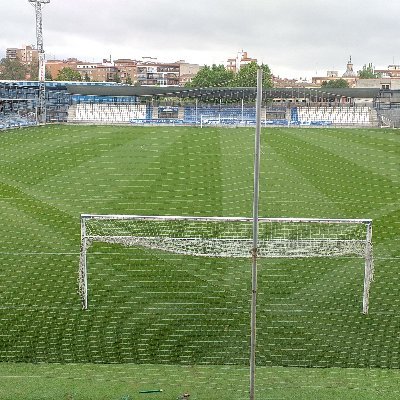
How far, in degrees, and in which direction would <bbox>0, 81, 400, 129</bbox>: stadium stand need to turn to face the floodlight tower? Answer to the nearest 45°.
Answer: approximately 45° to its right

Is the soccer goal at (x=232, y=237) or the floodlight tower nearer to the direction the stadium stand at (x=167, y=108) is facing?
the soccer goal

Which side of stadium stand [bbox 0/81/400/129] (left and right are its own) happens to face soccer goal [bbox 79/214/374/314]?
front

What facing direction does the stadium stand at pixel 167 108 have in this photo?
toward the camera
